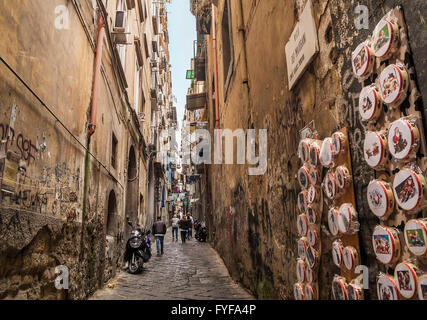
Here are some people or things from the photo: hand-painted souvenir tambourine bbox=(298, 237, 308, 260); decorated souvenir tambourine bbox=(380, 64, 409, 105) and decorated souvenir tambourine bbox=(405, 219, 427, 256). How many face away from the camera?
0

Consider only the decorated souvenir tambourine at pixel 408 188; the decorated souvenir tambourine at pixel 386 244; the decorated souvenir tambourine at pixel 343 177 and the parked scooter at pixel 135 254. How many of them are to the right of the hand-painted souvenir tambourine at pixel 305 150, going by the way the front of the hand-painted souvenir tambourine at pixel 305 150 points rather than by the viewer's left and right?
1

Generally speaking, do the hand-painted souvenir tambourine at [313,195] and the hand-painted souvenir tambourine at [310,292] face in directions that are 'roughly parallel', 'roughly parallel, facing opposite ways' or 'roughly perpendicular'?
roughly parallel

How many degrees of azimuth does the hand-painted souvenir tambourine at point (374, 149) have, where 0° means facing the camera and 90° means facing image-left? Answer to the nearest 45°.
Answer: approximately 45°

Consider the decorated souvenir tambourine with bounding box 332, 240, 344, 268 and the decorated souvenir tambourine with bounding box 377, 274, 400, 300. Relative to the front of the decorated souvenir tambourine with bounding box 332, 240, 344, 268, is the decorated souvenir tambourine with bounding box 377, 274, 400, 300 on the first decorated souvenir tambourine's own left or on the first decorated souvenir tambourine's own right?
on the first decorated souvenir tambourine's own left

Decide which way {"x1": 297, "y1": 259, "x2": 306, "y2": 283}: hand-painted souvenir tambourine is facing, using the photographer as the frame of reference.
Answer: facing the viewer and to the left of the viewer

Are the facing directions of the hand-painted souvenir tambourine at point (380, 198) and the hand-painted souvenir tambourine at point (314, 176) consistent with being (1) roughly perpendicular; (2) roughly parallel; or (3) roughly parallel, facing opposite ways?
roughly parallel

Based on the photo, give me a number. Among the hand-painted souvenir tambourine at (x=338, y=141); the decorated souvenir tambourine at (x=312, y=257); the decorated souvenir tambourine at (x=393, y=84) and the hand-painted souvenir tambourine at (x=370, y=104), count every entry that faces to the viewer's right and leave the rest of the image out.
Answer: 0

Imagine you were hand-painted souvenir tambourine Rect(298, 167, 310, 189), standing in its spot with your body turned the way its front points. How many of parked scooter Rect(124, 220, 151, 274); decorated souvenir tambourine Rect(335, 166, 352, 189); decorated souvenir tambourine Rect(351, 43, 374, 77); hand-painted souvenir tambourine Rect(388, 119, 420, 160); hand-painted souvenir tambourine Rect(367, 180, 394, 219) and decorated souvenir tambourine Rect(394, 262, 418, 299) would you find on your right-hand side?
1
